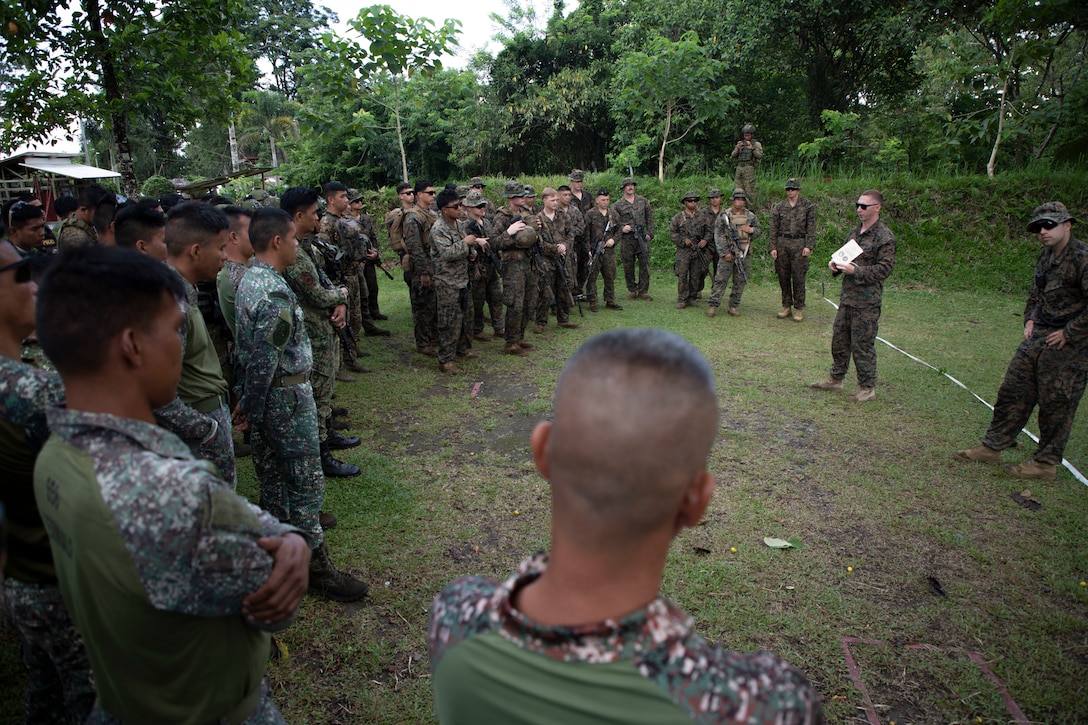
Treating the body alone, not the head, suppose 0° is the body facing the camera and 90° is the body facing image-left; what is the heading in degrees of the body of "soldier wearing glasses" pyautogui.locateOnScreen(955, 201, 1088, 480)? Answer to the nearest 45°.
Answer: approximately 45°
